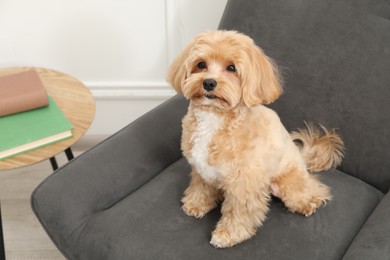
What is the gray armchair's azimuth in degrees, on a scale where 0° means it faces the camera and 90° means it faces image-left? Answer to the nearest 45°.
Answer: approximately 45°

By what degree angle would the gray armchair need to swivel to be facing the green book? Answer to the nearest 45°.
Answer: approximately 45° to its right

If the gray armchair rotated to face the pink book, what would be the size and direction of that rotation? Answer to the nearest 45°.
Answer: approximately 45° to its right

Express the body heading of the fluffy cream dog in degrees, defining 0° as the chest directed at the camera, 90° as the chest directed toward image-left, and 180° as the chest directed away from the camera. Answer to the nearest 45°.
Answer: approximately 45°
